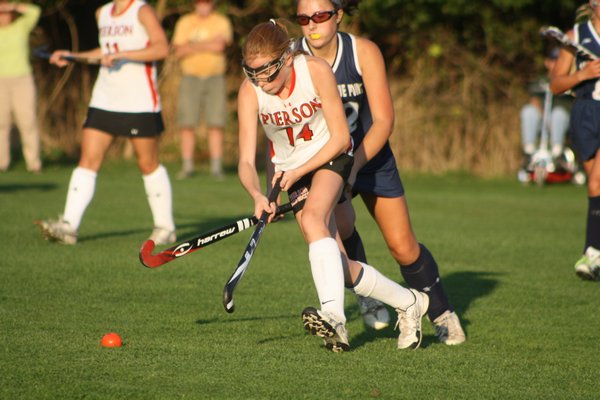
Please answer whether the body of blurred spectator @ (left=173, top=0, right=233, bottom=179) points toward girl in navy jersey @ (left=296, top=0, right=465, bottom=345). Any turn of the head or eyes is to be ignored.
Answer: yes

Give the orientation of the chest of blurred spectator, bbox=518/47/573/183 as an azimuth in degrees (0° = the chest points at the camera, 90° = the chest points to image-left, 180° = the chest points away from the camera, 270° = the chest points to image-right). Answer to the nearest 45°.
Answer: approximately 45°

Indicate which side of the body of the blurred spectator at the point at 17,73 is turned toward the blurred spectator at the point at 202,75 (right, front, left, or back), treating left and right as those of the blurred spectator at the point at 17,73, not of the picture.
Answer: left

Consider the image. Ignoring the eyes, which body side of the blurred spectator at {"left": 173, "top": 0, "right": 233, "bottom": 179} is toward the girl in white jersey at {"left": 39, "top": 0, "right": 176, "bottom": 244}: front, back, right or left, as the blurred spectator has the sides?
front

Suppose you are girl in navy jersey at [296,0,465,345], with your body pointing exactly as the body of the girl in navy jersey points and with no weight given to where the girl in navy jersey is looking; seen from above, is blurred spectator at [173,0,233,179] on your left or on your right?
on your right

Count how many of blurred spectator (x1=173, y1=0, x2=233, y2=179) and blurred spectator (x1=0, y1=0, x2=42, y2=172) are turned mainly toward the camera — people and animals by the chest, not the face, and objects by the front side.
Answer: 2

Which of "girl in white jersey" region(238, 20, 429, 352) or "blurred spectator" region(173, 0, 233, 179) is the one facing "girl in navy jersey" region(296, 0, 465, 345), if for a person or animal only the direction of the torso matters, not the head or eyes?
the blurred spectator

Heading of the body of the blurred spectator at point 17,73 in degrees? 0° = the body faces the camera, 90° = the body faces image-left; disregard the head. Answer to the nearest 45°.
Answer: approximately 0°

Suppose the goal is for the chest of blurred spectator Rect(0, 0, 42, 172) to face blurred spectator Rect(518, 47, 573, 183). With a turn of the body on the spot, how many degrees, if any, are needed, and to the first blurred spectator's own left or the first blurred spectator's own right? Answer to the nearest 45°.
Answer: approximately 90° to the first blurred spectator's own left

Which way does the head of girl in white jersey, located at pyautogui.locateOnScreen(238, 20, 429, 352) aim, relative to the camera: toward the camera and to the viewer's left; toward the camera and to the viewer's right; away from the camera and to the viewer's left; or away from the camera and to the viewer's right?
toward the camera and to the viewer's left
